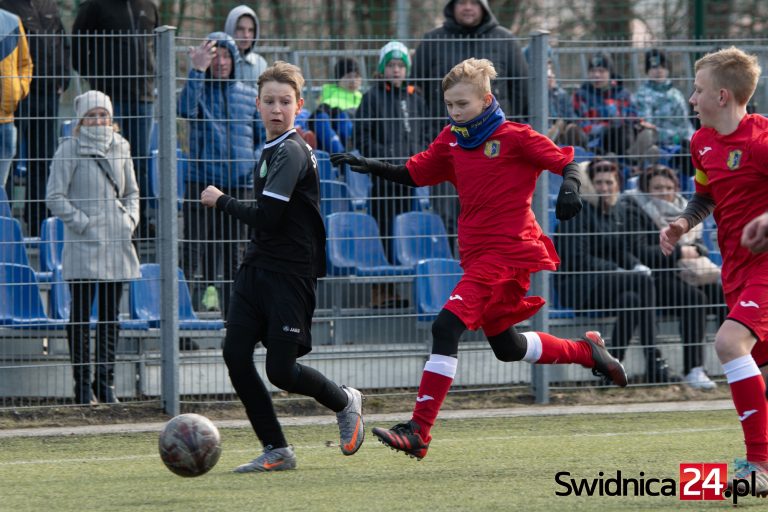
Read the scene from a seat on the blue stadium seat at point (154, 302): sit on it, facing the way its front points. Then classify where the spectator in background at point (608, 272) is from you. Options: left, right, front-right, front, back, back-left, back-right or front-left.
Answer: front-left

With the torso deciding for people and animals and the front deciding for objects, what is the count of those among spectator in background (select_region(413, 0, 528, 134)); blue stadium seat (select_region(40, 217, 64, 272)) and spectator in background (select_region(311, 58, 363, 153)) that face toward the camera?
3

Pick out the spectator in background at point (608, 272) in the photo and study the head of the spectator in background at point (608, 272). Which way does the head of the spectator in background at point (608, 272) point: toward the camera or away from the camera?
toward the camera

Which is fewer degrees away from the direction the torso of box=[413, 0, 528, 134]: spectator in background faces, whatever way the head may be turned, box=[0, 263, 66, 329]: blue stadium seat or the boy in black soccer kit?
the boy in black soccer kit

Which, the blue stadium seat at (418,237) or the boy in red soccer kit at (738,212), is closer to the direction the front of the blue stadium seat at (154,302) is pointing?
the boy in red soccer kit

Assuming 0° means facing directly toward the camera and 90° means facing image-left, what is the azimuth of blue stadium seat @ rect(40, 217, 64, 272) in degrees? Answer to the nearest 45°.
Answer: approximately 0°

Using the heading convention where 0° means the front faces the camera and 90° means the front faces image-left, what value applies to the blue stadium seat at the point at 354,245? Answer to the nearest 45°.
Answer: approximately 315°

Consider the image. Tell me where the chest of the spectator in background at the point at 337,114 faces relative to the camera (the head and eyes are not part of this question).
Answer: toward the camera

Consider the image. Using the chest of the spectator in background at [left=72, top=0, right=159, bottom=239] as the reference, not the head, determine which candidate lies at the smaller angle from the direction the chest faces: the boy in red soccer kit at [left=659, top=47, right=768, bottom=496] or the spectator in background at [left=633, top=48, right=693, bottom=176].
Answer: the boy in red soccer kit

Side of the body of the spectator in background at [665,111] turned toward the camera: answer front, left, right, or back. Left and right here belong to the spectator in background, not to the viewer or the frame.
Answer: front

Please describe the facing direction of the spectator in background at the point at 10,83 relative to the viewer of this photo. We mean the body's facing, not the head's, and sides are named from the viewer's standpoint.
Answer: facing the viewer

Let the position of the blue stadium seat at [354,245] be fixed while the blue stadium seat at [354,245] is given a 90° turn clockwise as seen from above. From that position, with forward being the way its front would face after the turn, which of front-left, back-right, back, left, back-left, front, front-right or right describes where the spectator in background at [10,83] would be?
front-right
